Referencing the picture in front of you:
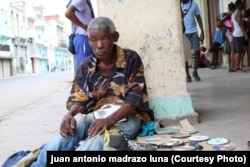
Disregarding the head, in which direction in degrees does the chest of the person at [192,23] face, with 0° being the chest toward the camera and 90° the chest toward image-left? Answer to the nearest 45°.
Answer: approximately 0°

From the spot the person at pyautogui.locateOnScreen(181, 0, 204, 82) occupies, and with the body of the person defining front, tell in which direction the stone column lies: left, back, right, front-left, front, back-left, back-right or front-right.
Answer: front

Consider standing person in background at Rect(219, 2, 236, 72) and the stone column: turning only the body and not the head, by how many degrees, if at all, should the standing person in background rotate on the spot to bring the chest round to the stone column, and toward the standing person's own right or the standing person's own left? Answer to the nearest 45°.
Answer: approximately 90° to the standing person's own right

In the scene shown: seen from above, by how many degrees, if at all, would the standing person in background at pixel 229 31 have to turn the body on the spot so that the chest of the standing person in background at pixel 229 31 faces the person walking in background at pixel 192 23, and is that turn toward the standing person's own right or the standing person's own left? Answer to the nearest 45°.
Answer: approximately 90° to the standing person's own right

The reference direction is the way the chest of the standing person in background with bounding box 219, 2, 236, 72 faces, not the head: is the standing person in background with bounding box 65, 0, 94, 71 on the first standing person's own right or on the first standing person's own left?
on the first standing person's own right

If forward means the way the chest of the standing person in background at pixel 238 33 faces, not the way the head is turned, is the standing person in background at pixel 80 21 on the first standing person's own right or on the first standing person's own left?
on the first standing person's own right
